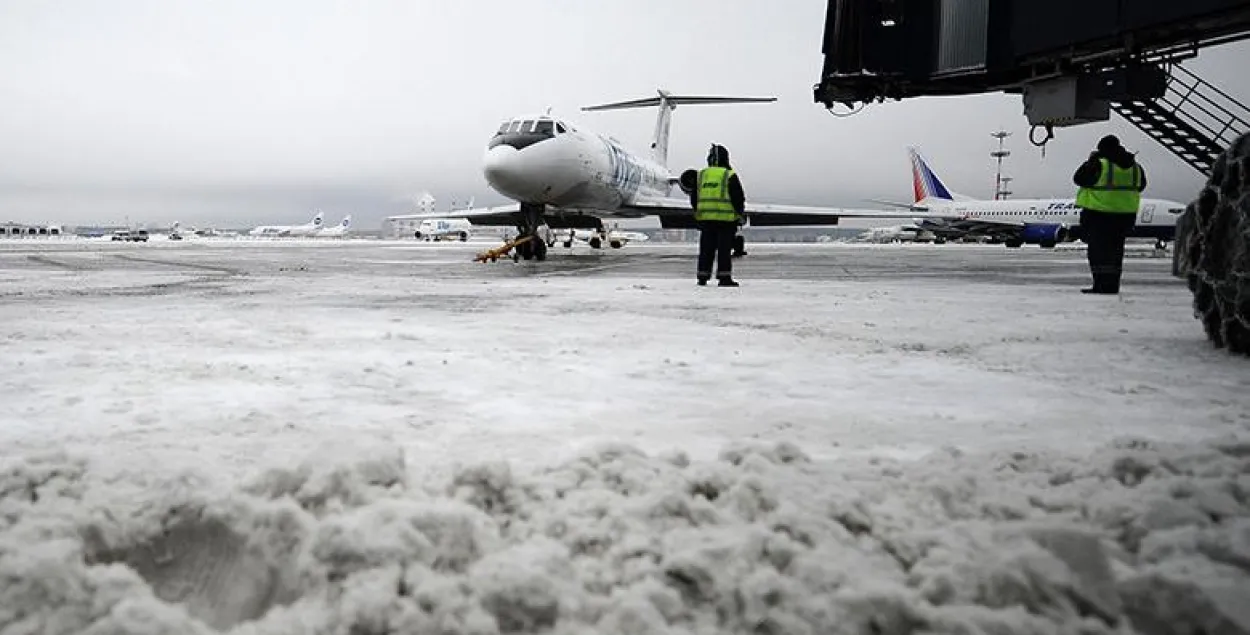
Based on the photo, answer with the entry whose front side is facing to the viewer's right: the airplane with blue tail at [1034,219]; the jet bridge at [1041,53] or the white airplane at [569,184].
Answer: the airplane with blue tail

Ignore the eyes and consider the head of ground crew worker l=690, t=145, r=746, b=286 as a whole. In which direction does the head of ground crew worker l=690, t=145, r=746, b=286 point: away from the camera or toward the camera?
away from the camera

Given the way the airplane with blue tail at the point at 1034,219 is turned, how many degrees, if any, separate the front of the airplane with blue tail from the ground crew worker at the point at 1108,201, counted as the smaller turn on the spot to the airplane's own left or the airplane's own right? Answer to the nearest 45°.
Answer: approximately 90° to the airplane's own right

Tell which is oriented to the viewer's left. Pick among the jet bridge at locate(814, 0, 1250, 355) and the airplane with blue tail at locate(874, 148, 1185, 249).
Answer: the jet bridge

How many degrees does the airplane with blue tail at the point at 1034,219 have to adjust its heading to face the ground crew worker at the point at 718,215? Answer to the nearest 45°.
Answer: approximately 90° to its right

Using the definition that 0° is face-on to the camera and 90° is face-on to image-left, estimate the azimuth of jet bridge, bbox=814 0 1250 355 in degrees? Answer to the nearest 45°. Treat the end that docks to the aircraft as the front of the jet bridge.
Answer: approximately 90°

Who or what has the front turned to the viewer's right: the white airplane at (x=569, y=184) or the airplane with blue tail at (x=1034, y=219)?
the airplane with blue tail

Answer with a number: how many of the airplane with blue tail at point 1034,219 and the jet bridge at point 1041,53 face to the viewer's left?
1

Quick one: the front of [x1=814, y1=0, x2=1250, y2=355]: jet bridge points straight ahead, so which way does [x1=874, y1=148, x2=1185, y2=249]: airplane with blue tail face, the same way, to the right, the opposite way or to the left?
the opposite way

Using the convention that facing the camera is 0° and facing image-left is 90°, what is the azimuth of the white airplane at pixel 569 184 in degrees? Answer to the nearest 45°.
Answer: approximately 45°

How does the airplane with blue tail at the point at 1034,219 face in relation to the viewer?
to the viewer's right

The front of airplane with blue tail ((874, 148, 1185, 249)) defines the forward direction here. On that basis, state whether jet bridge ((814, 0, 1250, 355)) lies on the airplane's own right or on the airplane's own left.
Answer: on the airplane's own right
